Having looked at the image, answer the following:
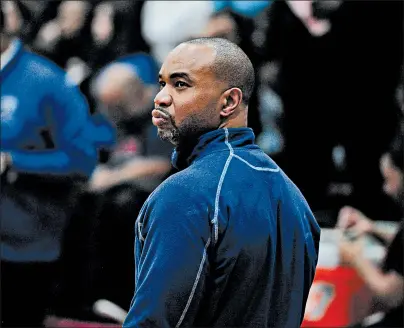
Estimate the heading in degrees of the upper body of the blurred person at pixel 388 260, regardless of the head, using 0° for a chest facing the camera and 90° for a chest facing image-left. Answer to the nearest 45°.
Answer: approximately 90°

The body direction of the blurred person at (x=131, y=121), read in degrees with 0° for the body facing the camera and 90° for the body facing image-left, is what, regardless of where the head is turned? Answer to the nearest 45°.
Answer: approximately 45°

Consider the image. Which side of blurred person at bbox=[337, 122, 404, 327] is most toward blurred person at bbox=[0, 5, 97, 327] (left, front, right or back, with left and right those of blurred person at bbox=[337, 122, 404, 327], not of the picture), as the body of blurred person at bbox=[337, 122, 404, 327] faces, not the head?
front

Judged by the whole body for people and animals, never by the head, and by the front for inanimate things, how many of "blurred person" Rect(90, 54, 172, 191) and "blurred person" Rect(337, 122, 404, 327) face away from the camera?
0

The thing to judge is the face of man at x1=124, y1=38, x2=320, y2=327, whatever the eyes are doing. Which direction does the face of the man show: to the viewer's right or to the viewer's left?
to the viewer's left

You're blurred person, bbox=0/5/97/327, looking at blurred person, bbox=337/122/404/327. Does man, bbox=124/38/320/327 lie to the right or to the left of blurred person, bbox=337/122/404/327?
right
